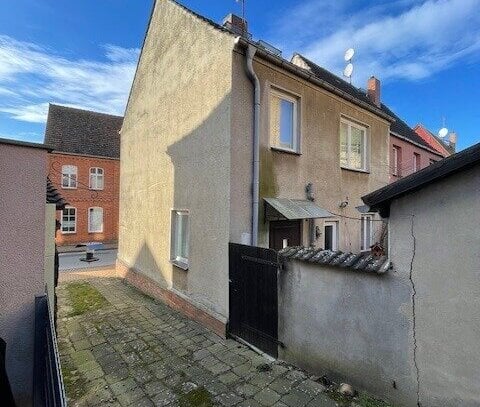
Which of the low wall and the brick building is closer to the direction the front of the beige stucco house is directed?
the low wall

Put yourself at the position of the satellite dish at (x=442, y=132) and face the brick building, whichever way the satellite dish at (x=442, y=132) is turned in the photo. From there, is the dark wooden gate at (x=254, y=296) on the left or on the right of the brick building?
left

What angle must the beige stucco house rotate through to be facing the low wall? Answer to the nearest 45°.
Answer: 0° — it already faces it

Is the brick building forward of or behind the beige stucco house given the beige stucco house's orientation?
behind

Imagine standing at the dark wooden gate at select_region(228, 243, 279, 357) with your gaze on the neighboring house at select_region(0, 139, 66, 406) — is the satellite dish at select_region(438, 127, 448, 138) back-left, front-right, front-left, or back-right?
back-right

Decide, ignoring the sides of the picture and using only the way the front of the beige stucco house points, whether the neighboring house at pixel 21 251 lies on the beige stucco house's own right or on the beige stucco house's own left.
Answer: on the beige stucco house's own right

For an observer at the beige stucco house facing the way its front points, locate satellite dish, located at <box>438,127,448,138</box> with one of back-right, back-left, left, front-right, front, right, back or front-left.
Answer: left

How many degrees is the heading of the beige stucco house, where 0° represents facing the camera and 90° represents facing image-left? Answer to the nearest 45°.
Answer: approximately 315°
